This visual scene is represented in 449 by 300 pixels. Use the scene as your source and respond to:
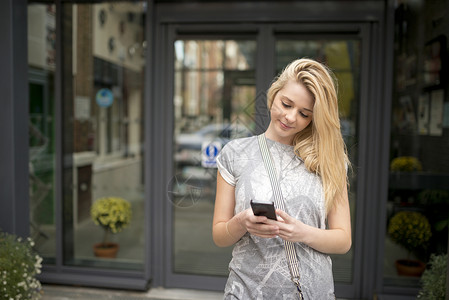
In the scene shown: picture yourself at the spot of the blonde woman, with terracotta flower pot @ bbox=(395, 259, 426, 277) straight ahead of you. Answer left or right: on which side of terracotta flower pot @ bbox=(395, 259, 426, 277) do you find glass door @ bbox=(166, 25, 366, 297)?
left

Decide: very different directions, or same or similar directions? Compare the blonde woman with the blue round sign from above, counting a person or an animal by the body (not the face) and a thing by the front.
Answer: same or similar directions

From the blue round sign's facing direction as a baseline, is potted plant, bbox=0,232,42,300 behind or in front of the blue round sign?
in front

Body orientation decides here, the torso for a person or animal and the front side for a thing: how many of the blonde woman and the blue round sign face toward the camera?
2

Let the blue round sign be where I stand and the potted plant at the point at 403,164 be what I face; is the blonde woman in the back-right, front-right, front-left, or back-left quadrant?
front-right

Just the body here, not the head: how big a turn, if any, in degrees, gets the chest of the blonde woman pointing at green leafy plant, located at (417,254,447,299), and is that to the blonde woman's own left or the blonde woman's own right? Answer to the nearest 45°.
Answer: approximately 135° to the blonde woman's own left

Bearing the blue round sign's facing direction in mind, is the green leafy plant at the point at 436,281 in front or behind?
in front

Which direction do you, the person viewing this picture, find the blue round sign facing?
facing the viewer

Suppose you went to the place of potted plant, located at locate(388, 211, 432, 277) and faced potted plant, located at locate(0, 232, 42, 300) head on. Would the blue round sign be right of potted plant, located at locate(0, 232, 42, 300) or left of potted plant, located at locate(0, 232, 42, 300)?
right

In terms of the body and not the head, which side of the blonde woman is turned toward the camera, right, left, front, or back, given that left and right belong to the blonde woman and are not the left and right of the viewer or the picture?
front

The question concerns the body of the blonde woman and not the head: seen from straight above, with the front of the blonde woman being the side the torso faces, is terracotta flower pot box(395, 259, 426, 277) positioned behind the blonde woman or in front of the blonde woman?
behind
